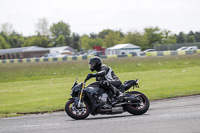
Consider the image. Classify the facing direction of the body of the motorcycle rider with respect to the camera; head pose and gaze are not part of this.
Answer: to the viewer's left

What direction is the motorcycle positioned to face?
to the viewer's left
